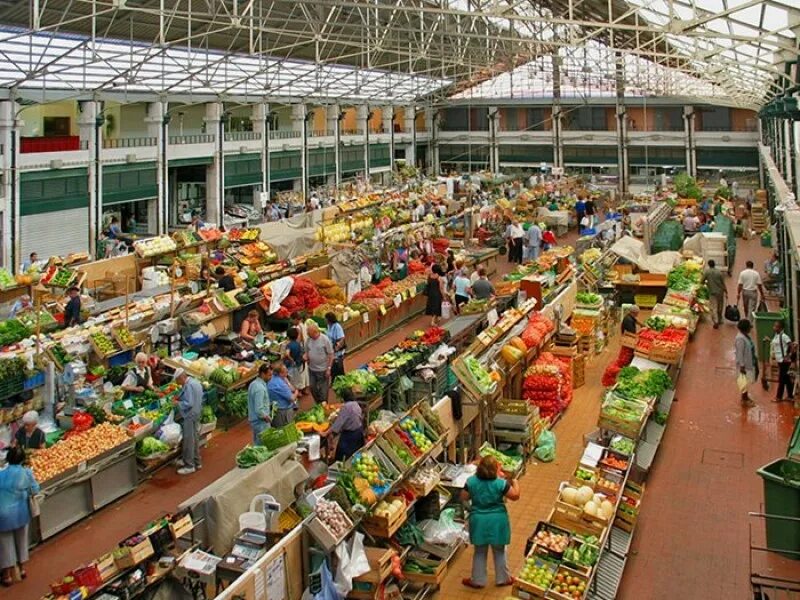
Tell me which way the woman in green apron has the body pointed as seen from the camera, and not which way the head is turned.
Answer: away from the camera

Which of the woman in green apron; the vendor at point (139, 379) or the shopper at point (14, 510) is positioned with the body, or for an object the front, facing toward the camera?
the vendor

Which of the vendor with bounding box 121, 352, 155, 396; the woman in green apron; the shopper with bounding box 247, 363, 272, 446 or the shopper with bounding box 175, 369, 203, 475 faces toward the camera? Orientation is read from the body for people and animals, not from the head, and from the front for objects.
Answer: the vendor

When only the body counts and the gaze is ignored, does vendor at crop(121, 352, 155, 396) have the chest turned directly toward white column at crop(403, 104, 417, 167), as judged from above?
no

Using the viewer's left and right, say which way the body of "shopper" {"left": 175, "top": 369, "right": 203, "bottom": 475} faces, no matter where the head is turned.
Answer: facing to the left of the viewer

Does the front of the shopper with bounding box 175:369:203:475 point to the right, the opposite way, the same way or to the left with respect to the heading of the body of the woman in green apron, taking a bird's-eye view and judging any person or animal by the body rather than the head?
to the left

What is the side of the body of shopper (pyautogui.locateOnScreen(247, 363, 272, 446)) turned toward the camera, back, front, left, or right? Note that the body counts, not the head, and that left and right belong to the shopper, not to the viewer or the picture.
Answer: right

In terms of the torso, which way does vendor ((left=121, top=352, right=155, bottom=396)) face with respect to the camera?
toward the camera

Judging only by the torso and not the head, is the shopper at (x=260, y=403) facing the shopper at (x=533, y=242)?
no
